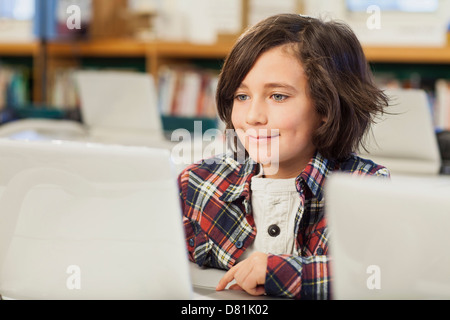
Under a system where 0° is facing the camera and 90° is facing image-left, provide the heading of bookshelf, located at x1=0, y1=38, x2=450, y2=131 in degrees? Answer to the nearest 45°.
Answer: approximately 0°

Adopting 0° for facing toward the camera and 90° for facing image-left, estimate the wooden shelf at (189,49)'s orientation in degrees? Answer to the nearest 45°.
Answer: approximately 0°

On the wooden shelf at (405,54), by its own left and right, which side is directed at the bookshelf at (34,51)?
right

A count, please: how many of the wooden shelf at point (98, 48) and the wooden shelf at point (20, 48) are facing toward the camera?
2
